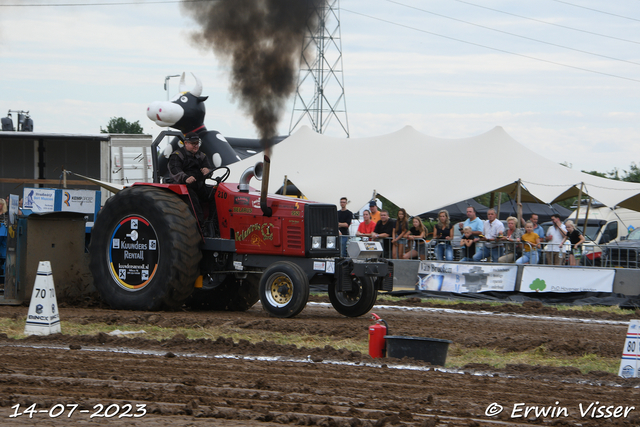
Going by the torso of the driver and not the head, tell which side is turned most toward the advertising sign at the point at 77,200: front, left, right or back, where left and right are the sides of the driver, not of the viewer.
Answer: back

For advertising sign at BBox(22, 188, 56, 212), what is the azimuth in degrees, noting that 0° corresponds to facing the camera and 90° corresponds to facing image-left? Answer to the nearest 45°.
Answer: approximately 0°

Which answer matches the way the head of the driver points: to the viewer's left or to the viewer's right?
to the viewer's right

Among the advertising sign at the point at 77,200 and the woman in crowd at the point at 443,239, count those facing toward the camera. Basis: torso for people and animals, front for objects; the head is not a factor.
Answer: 2

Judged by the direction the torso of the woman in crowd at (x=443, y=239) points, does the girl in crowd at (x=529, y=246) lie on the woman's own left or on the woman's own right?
on the woman's own left

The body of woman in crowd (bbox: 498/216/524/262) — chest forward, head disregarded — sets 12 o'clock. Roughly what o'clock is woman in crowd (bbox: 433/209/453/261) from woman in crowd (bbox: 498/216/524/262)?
woman in crowd (bbox: 433/209/453/261) is roughly at 2 o'clock from woman in crowd (bbox: 498/216/524/262).

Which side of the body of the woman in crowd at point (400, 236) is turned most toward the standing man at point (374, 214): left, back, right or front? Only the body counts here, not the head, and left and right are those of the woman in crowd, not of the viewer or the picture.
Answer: right

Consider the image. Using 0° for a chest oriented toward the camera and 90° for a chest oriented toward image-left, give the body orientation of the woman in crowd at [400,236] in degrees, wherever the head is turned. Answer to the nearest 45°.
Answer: approximately 45°

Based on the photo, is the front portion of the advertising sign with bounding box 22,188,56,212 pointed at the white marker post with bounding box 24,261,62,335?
yes

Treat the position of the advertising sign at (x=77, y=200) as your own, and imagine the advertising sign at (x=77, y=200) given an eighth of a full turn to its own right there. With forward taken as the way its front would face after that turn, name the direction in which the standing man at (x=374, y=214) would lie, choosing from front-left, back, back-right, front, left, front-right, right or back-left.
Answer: back-left
